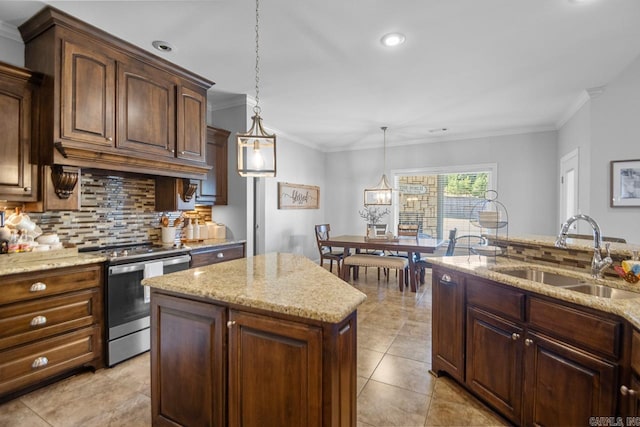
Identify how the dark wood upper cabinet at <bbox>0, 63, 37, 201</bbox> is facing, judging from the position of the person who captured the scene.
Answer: facing the viewer and to the right of the viewer

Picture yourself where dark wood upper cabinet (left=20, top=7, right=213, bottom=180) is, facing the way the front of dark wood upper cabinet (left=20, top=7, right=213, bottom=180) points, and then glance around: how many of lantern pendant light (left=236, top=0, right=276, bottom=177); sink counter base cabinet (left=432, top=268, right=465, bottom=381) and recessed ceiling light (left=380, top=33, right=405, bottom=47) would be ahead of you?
3

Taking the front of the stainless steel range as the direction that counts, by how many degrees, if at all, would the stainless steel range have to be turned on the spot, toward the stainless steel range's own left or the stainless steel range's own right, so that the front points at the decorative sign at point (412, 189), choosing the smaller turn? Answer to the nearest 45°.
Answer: approximately 45° to the stainless steel range's own left

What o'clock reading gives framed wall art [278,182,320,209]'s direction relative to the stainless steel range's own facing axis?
The framed wall art is roughly at 9 o'clock from the stainless steel range.

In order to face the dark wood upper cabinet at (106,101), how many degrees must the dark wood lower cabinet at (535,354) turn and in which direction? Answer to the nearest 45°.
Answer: approximately 45° to its right

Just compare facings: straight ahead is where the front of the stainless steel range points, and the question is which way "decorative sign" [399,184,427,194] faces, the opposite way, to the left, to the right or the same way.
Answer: to the right

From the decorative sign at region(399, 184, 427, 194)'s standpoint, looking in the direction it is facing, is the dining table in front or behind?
in front

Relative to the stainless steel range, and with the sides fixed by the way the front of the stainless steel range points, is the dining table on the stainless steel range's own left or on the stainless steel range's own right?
on the stainless steel range's own left

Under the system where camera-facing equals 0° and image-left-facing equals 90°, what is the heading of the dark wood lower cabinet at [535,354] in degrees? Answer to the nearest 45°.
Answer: approximately 45°

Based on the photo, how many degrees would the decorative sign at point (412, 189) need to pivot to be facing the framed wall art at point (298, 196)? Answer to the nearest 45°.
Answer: approximately 45° to its right

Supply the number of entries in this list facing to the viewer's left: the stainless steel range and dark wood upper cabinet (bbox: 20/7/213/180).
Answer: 0

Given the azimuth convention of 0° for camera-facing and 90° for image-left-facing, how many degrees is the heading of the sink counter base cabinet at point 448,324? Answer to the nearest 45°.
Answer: approximately 45°

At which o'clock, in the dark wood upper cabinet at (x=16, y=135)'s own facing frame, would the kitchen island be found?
The kitchen island is roughly at 1 o'clock from the dark wood upper cabinet.

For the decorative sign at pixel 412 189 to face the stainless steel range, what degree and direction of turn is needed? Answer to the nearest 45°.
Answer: approximately 45° to its right
